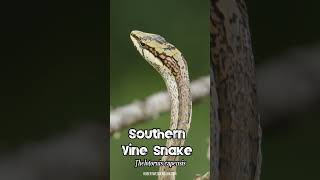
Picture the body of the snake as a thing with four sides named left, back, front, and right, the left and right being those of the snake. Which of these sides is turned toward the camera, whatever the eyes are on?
left
